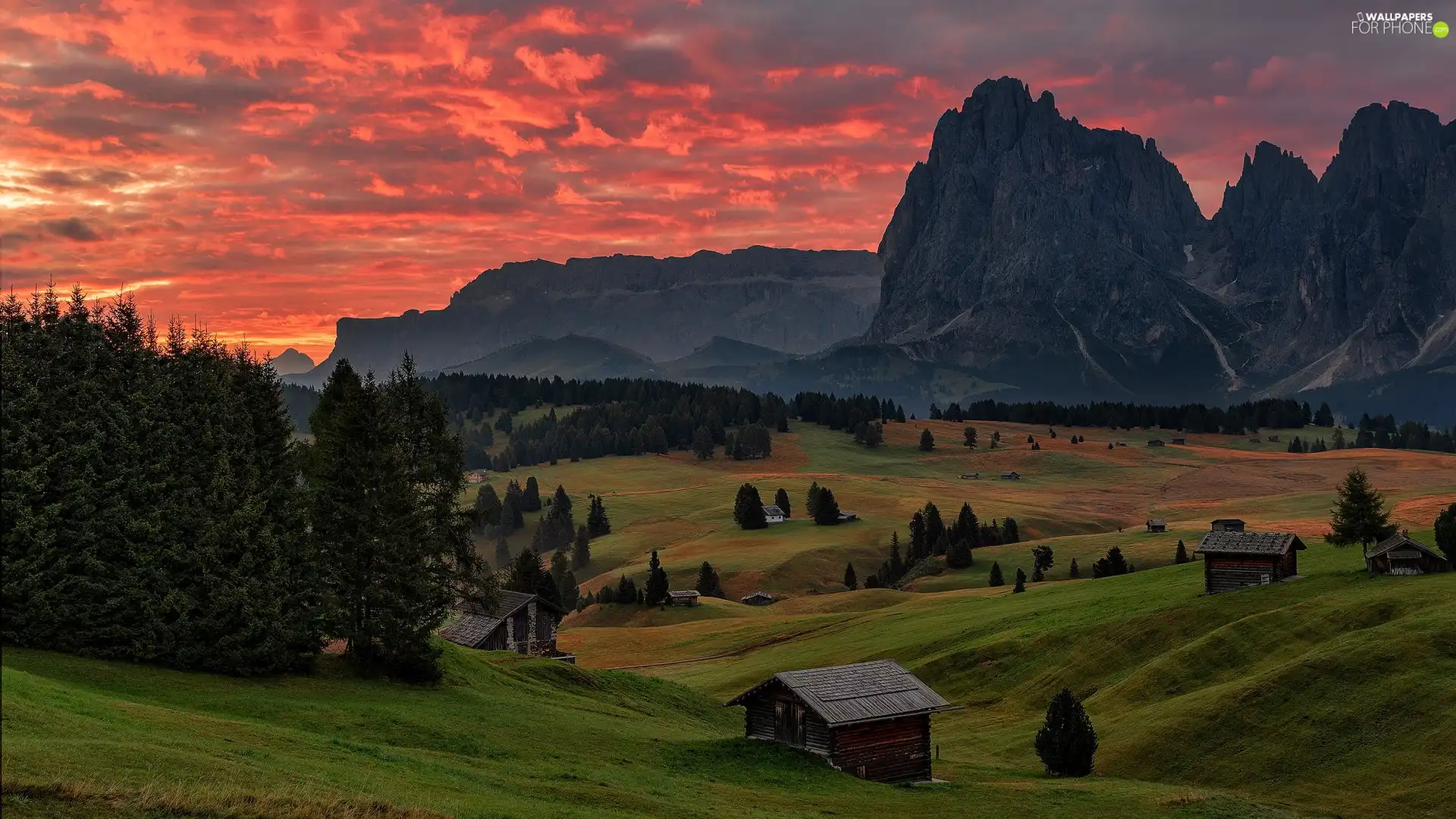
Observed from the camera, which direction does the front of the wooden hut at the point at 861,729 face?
facing the viewer and to the left of the viewer

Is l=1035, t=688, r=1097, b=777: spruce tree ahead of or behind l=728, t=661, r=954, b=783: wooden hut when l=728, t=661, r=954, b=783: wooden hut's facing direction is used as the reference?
behind
